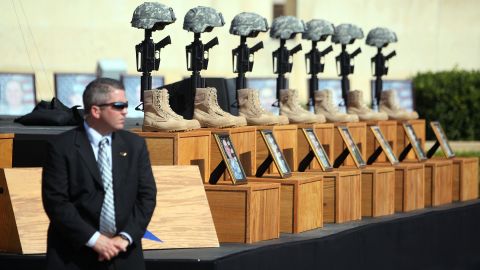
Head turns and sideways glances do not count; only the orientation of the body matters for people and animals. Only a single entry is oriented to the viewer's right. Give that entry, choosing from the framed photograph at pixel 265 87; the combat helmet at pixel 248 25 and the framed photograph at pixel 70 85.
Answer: the combat helmet

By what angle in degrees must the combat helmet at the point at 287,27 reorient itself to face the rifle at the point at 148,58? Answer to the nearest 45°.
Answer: approximately 135° to its right

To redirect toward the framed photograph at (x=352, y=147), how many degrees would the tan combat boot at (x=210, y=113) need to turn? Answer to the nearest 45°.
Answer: approximately 45° to its left
